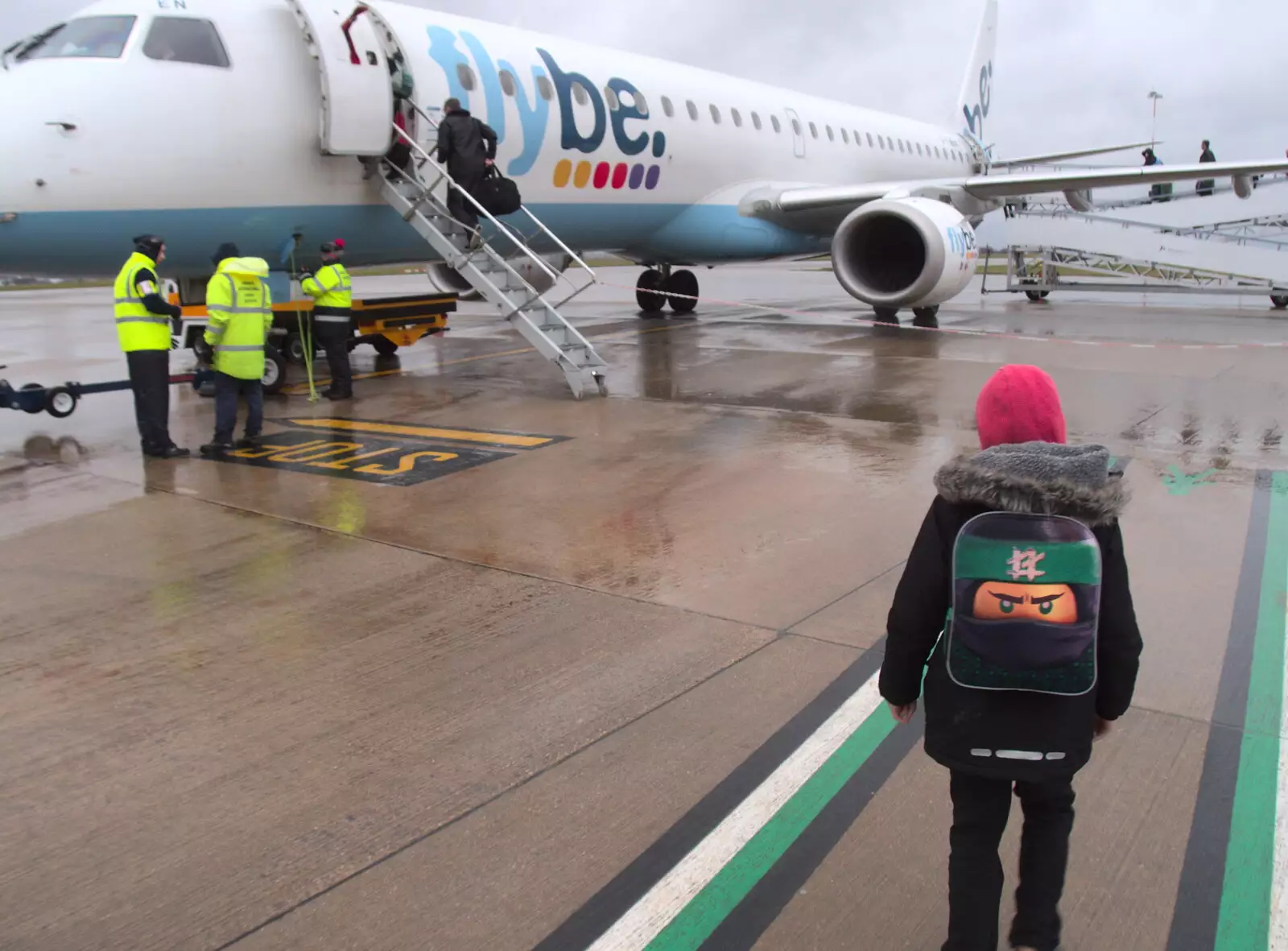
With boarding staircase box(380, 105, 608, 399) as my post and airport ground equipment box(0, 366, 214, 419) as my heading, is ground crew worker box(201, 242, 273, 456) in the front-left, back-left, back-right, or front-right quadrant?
front-left

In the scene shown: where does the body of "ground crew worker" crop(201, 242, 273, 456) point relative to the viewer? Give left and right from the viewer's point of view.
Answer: facing away from the viewer and to the left of the viewer

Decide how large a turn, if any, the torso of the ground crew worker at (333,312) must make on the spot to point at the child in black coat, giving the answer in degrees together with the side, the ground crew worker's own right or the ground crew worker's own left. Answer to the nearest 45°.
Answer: approximately 90° to the ground crew worker's own left

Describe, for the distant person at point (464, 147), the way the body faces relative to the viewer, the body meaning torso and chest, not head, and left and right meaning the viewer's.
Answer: facing away from the viewer and to the left of the viewer

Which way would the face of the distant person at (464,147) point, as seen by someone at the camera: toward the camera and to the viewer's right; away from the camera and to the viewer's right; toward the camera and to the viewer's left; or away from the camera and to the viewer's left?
away from the camera and to the viewer's left

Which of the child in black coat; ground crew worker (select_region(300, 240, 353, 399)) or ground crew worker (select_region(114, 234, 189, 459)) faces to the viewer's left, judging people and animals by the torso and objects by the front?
ground crew worker (select_region(300, 240, 353, 399))

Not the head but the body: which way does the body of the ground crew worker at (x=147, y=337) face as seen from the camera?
to the viewer's right

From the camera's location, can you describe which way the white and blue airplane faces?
facing the viewer and to the left of the viewer

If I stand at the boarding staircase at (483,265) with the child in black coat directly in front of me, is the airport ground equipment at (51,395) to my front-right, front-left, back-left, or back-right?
front-right

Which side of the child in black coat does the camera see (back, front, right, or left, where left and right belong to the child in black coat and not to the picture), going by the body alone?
back

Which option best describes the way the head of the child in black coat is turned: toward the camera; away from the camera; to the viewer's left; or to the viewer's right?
away from the camera

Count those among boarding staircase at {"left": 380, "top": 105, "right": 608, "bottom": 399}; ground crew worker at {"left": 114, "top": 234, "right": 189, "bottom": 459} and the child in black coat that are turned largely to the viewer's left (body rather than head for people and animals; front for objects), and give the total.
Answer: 0

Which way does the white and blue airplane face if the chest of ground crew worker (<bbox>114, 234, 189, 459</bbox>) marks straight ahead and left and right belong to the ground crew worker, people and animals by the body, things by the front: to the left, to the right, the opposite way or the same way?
the opposite way

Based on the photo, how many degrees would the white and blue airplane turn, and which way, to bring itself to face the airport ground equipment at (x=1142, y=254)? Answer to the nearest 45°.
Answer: approximately 180°

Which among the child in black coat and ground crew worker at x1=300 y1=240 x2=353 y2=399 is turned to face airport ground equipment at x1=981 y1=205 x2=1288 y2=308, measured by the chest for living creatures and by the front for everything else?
the child in black coat

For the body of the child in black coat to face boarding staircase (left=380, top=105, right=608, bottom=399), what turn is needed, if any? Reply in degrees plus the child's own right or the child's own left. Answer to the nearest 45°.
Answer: approximately 45° to the child's own left

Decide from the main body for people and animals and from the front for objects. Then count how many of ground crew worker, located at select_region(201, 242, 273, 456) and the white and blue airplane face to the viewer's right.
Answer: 0

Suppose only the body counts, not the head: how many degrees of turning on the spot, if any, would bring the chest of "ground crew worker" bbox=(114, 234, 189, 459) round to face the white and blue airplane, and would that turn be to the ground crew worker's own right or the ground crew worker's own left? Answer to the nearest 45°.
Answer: approximately 45° to the ground crew worker's own left
